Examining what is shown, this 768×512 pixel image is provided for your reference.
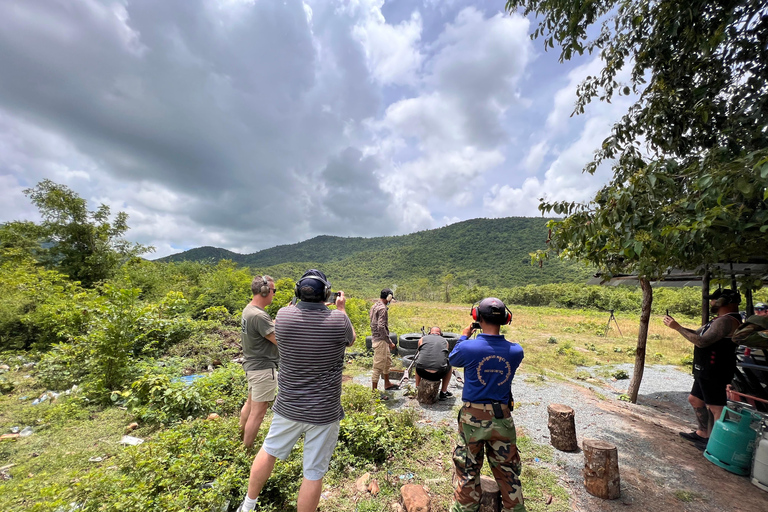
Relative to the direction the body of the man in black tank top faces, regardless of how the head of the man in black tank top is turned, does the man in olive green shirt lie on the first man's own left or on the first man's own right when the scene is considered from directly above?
on the first man's own left

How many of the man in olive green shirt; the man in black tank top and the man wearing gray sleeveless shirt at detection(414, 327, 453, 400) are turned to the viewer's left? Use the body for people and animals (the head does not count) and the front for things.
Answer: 1

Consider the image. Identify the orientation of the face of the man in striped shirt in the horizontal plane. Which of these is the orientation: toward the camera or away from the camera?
away from the camera

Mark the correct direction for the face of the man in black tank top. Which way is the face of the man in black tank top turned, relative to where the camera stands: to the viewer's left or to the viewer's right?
to the viewer's left

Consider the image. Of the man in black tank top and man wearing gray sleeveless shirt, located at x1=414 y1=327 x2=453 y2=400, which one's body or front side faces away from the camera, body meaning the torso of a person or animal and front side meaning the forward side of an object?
the man wearing gray sleeveless shirt

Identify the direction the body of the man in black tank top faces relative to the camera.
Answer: to the viewer's left

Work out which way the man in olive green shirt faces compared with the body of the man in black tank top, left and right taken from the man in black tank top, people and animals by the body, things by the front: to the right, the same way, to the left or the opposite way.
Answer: to the right

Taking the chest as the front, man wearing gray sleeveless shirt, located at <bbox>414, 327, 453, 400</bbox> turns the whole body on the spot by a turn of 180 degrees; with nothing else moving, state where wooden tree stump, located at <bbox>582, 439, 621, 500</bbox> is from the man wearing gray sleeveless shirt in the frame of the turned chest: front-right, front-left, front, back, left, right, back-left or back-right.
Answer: front-left

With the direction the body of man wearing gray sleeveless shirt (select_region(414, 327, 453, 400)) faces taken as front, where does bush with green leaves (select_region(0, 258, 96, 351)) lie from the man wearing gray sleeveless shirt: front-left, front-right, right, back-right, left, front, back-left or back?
left

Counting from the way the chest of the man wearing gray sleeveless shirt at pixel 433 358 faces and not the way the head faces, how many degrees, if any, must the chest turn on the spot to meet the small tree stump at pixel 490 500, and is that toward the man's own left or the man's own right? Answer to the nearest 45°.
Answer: approximately 180°

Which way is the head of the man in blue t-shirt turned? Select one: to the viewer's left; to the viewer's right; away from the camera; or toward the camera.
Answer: away from the camera

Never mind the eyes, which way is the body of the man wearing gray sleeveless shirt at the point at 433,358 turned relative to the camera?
away from the camera

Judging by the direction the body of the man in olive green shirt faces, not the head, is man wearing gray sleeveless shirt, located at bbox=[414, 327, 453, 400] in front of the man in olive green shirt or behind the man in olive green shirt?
in front

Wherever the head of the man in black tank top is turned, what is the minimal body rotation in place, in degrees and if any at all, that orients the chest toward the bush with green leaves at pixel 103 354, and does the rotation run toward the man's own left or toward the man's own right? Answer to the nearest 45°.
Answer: approximately 45° to the man's own left

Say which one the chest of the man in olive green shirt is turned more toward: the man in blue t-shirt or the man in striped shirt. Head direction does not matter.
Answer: the man in blue t-shirt

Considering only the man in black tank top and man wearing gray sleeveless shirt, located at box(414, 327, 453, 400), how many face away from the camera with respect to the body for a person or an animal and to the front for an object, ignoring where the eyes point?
1
